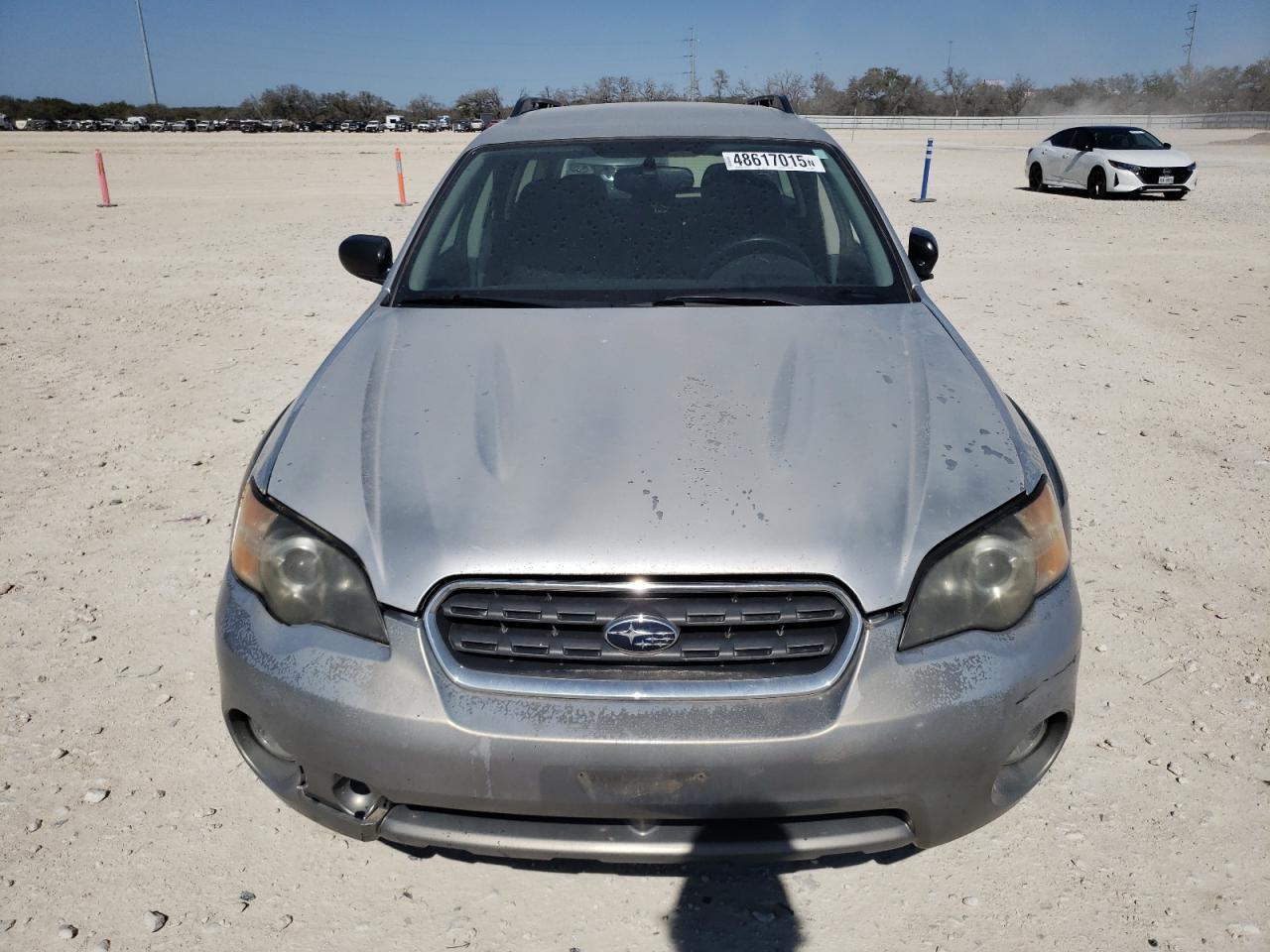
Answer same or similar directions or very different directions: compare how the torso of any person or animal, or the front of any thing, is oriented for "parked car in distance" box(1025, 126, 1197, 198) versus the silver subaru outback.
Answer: same or similar directions

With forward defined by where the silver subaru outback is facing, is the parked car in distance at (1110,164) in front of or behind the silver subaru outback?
behind

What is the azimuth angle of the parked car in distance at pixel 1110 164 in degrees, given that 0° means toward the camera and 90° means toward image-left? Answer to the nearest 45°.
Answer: approximately 315°

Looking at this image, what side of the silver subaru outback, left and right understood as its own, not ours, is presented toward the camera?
front

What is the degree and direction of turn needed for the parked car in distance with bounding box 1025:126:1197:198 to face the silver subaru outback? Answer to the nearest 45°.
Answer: approximately 45° to its right

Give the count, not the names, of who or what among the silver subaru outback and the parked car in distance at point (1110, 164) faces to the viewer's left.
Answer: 0
